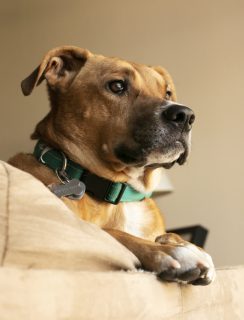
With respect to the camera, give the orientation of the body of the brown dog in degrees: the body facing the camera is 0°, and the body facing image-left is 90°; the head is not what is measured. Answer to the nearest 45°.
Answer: approximately 315°
